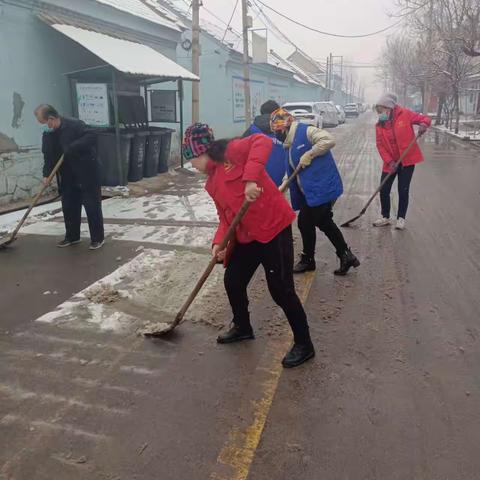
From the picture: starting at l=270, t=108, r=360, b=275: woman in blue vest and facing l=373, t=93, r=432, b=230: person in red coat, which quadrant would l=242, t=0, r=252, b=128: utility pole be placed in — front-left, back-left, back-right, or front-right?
front-left

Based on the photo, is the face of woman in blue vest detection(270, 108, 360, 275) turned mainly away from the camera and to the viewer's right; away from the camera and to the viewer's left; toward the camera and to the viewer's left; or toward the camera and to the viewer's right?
toward the camera and to the viewer's left

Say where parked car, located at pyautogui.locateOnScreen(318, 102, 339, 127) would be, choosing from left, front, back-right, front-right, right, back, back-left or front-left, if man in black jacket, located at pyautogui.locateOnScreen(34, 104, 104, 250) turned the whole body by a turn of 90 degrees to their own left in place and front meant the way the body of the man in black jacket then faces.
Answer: left

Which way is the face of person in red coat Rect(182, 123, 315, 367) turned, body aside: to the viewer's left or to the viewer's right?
to the viewer's left

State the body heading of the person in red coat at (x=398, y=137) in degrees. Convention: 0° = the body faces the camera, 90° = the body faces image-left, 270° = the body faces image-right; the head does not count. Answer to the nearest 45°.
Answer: approximately 45°

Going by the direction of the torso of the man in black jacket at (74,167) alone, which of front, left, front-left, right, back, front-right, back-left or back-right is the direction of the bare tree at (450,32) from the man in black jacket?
back

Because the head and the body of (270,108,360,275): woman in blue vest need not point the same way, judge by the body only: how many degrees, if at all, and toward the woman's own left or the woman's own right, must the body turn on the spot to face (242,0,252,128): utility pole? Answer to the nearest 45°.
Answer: approximately 90° to the woman's own right

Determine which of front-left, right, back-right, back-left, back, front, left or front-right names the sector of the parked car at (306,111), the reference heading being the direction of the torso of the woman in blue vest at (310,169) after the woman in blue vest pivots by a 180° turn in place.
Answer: left

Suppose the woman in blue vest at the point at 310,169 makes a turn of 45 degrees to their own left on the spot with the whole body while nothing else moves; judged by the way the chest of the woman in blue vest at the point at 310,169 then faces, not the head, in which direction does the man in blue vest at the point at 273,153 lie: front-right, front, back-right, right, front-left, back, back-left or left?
right

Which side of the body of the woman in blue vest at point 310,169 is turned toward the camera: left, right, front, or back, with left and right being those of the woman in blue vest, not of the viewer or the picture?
left

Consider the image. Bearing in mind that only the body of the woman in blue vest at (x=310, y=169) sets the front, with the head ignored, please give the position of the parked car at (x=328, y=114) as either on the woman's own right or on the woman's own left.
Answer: on the woman's own right

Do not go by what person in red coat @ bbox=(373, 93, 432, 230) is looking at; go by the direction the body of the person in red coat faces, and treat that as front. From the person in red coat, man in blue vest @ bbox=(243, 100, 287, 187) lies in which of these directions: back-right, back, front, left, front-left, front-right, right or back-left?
front

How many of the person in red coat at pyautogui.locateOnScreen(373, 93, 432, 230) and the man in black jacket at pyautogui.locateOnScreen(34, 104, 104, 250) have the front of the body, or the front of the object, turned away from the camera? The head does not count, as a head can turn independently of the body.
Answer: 0

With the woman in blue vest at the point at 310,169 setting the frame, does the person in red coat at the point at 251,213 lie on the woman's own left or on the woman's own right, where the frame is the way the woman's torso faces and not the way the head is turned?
on the woman's own left

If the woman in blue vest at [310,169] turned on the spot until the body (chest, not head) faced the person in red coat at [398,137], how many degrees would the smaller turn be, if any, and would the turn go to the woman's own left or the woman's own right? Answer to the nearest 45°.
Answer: approximately 135° to the woman's own right

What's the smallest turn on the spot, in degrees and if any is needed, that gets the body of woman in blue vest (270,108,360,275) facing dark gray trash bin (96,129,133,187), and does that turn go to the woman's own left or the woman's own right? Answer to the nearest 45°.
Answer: approximately 45° to the woman's own right

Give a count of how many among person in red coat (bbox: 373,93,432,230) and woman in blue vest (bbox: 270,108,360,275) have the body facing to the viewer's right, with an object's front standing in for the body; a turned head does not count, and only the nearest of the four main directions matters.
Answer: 0
